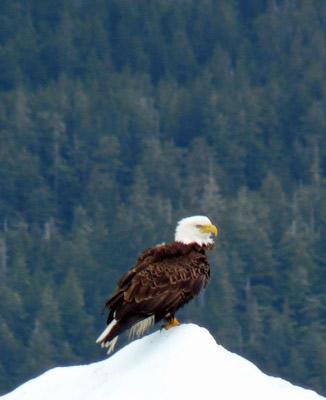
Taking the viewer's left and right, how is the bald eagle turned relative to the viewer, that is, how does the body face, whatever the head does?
facing to the right of the viewer
